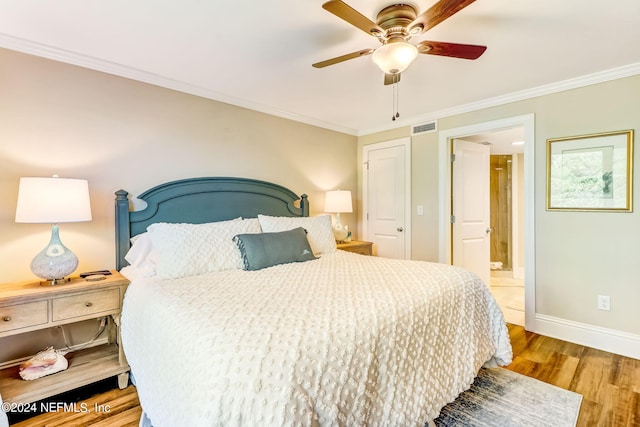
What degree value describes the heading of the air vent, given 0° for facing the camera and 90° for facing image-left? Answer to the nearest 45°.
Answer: approximately 45°

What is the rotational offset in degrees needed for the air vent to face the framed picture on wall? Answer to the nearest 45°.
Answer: approximately 90° to its left

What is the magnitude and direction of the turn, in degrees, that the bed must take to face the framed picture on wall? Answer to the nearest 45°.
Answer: approximately 90° to its left

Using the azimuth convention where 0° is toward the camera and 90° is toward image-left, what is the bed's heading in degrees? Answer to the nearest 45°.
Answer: approximately 315°

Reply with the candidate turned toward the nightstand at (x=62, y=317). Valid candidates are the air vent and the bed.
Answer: the air vent

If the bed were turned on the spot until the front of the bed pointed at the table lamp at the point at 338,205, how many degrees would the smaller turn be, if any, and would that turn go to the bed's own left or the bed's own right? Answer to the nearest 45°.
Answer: approximately 135° to the bed's own left

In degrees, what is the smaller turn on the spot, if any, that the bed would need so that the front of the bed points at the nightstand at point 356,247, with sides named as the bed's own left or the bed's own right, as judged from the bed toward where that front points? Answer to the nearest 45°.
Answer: approximately 135° to the bed's own left

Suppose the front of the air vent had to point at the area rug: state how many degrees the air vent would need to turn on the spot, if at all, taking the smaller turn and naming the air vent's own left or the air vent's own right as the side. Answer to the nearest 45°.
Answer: approximately 45° to the air vent's own left
